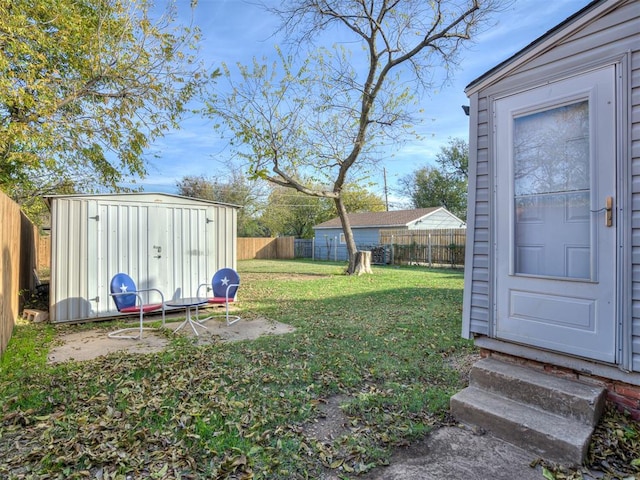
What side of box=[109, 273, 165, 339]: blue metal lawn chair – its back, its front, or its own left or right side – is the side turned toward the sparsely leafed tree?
left

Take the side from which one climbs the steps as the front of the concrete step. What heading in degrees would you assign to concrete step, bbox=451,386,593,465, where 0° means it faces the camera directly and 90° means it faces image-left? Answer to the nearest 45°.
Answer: approximately 45°

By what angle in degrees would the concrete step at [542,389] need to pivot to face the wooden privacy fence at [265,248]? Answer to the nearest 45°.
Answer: approximately 90° to its right

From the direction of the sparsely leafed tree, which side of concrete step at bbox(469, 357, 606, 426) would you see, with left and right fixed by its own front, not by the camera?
right

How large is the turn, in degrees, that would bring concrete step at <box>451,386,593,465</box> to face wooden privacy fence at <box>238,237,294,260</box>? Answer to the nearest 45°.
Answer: approximately 90° to its right

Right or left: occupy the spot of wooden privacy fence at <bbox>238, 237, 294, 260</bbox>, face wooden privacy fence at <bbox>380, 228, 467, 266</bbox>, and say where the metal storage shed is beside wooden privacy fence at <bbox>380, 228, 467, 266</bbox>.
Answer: right

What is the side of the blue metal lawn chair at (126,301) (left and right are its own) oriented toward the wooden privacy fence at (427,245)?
left
